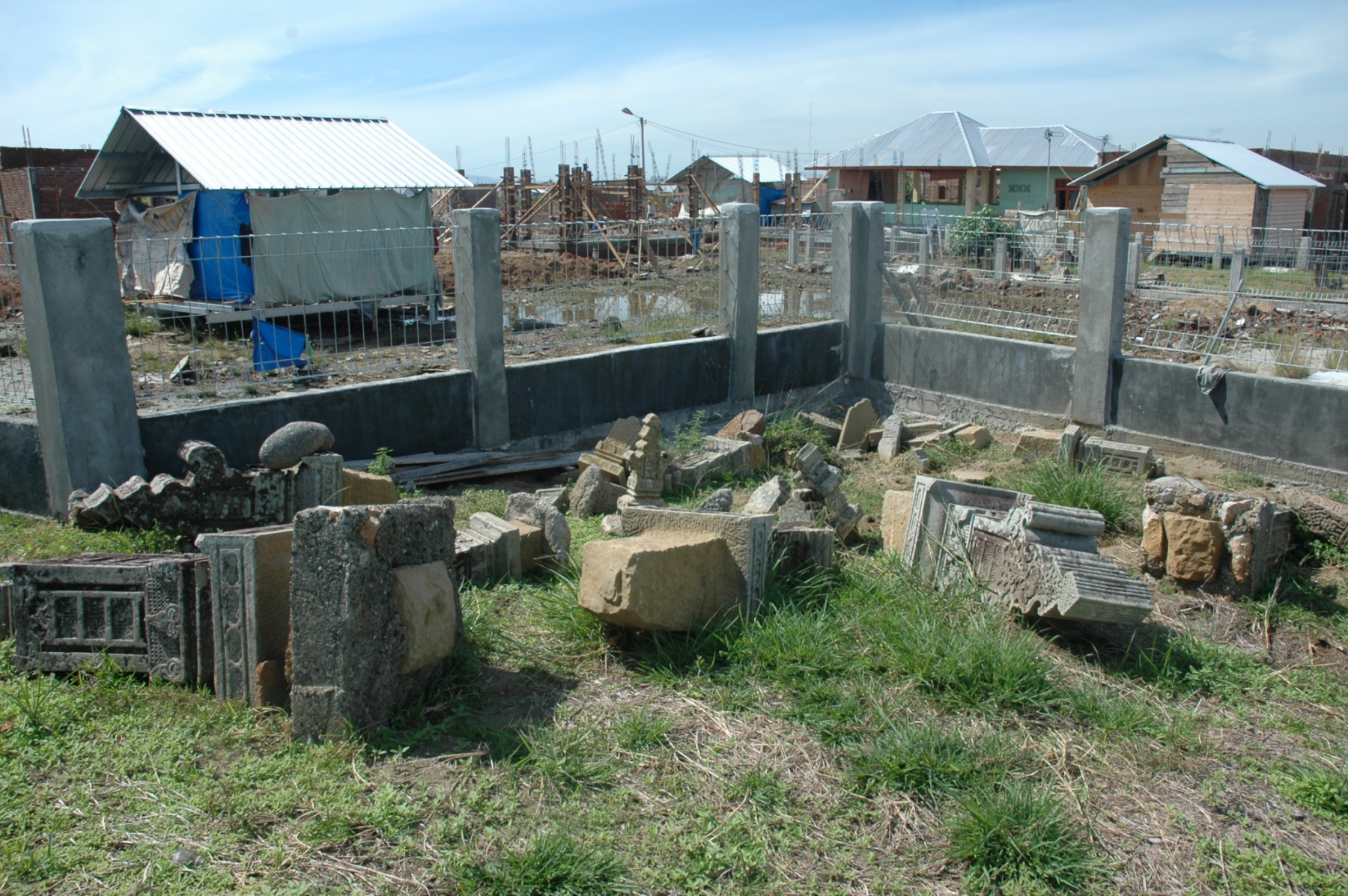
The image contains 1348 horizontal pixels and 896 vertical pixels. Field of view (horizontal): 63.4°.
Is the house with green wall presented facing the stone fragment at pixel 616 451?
yes

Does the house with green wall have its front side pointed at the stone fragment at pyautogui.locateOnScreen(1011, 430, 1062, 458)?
yes

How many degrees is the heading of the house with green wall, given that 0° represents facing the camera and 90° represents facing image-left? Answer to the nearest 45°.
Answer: approximately 0°

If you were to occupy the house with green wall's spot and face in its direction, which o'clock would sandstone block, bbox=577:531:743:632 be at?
The sandstone block is roughly at 12 o'clock from the house with green wall.

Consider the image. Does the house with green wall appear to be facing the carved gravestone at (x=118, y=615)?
yes

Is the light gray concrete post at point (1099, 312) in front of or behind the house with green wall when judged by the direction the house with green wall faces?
in front

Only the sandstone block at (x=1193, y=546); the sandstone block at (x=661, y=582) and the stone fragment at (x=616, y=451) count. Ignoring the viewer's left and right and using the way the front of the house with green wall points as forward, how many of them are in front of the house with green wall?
3

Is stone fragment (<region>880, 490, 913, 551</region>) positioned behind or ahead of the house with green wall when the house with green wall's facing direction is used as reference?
ahead

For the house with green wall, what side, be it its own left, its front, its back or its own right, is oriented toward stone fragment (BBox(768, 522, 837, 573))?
front

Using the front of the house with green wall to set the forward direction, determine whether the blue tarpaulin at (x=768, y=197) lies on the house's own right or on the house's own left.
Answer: on the house's own right

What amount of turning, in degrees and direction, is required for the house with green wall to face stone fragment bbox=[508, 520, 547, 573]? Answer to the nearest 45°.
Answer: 0° — it already faces it

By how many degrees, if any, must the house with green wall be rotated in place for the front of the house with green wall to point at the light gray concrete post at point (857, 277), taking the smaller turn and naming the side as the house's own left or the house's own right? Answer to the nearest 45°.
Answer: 0° — it already faces it

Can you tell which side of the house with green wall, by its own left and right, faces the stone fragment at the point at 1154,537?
front

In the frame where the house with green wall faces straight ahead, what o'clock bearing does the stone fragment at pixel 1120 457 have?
The stone fragment is roughly at 12 o'clock from the house with green wall.

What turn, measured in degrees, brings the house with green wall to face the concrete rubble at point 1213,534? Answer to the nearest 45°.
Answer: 0° — it already faces it
